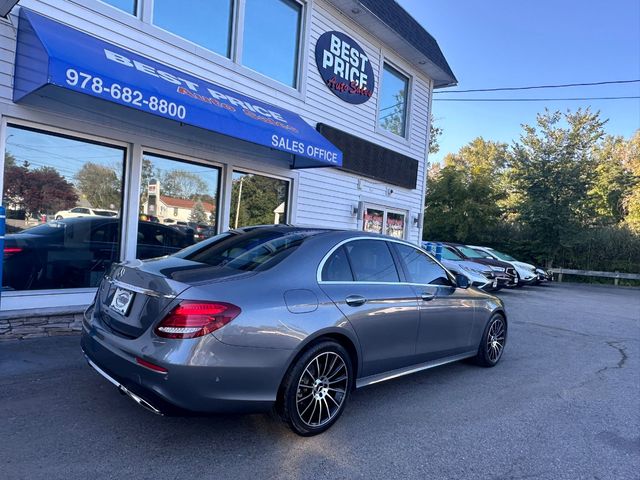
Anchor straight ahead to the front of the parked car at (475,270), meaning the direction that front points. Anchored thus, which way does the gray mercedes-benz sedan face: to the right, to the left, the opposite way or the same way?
to the left

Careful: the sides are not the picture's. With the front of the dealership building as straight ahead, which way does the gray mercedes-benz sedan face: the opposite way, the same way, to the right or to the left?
to the left

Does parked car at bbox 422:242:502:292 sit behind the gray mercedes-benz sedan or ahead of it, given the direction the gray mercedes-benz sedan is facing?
ahead
